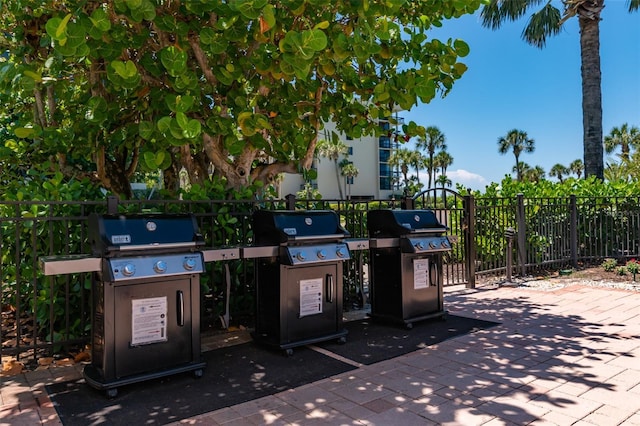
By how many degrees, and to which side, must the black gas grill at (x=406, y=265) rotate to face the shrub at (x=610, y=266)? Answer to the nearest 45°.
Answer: approximately 90° to its left

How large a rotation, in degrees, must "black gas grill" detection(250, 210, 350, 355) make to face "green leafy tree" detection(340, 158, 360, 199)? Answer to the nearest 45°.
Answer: approximately 135° to its left

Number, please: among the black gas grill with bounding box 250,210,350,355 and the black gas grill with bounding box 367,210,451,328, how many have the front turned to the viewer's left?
0

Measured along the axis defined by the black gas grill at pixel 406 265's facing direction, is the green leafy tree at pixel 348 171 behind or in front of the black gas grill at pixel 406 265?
behind

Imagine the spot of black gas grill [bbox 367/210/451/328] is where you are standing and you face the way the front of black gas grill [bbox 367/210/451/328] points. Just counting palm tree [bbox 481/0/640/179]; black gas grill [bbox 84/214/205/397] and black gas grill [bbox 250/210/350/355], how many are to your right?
2

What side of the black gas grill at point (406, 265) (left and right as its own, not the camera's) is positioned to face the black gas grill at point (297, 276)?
right

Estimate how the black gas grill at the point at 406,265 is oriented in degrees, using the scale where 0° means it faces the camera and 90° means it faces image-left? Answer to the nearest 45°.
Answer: approximately 315°

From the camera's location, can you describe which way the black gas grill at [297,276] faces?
facing the viewer and to the right of the viewer

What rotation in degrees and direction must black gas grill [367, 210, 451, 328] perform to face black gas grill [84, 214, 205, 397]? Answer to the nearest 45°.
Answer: approximately 90° to its right

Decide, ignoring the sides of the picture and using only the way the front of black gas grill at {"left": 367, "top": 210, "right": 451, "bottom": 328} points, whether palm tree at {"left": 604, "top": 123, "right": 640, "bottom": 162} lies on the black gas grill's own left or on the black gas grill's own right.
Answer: on the black gas grill's own left

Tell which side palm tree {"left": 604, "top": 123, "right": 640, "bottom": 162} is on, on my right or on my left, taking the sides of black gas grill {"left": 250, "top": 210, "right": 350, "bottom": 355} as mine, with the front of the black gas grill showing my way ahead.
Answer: on my left
